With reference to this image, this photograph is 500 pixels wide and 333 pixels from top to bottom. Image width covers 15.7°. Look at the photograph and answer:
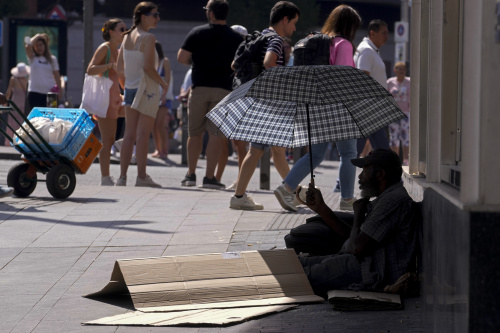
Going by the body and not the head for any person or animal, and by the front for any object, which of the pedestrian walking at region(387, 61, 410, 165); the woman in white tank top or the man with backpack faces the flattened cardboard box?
the pedestrian walking

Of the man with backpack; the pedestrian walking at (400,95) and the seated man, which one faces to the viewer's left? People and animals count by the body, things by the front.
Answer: the seated man

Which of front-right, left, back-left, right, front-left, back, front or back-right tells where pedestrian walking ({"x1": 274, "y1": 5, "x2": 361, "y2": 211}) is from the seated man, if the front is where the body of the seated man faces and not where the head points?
right

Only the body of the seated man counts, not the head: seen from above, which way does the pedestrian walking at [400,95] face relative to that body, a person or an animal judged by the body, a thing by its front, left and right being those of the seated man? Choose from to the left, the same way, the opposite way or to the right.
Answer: to the left

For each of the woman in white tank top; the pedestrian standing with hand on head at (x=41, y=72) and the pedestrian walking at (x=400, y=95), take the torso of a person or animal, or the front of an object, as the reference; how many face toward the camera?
2

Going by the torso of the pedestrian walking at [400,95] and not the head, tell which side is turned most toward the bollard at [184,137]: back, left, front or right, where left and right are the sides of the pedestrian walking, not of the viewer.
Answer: right

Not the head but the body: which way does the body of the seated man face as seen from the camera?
to the viewer's left
